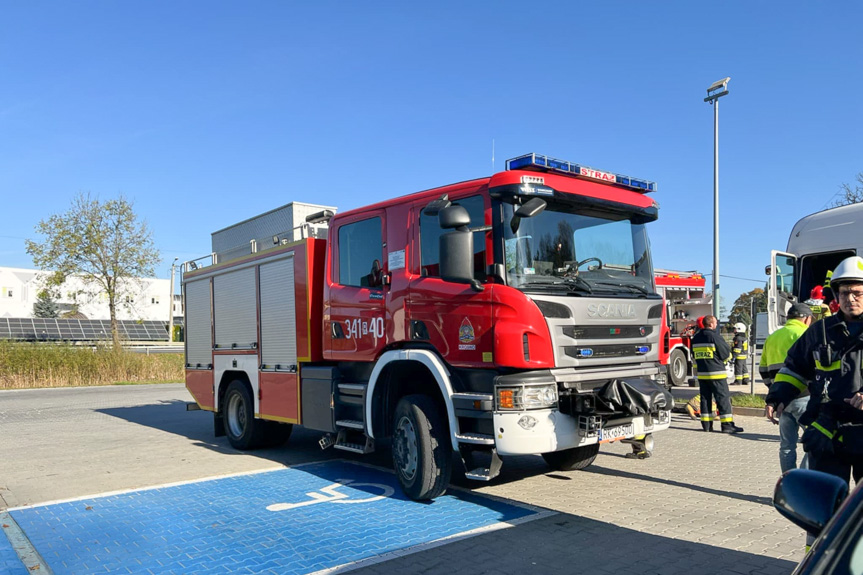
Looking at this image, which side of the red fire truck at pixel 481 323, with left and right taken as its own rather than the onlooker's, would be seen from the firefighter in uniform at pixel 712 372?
left

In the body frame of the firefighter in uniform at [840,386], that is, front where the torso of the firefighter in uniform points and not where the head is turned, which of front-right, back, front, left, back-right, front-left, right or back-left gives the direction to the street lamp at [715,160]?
back

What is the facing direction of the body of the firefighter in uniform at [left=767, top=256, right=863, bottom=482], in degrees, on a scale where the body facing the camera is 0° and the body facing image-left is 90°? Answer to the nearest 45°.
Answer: approximately 0°

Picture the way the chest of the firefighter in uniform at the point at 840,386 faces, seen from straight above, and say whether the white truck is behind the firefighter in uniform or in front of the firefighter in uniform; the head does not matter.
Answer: behind

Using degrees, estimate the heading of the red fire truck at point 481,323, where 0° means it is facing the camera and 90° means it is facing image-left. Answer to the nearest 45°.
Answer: approximately 315°

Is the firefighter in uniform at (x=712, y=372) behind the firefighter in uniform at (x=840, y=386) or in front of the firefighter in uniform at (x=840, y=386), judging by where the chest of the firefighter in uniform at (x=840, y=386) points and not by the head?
behind

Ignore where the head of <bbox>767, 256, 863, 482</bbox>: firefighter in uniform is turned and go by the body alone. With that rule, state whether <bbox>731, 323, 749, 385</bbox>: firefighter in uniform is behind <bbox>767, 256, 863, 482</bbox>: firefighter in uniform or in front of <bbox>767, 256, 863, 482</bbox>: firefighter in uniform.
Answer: behind

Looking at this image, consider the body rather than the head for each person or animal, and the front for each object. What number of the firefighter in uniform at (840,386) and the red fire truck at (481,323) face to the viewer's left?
0
